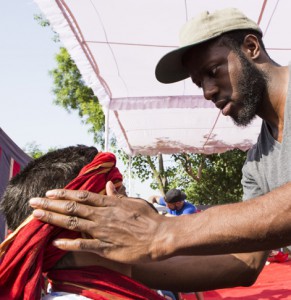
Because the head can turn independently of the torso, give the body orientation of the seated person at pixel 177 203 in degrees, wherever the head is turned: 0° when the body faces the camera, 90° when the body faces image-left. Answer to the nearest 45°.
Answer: approximately 45°

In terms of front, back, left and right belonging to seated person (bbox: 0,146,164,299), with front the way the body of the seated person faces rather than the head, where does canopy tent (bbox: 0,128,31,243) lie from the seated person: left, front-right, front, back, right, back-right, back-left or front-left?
left

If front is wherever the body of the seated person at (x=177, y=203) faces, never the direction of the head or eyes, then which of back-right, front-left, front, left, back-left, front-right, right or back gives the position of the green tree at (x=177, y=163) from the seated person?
back-right

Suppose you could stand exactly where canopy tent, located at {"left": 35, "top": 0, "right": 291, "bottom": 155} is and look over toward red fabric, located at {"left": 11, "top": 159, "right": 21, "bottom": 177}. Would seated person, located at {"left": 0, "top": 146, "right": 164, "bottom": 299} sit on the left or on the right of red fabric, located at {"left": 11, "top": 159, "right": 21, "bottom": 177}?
left

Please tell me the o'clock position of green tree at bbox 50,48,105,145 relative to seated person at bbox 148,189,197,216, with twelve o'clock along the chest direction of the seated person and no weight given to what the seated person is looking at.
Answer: The green tree is roughly at 4 o'clock from the seated person.
